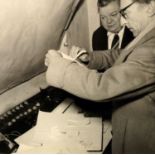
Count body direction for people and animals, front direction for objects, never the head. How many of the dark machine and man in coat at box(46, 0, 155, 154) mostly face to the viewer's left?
1

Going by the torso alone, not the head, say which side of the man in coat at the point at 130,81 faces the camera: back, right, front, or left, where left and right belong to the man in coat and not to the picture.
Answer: left

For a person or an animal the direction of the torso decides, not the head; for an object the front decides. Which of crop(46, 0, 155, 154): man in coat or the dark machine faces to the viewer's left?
the man in coat

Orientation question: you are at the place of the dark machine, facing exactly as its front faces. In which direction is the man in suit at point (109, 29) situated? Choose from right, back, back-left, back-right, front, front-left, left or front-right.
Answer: left

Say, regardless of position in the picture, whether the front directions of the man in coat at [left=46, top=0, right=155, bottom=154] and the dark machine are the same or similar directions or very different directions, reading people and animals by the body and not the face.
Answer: very different directions

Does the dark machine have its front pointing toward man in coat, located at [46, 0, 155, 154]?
yes

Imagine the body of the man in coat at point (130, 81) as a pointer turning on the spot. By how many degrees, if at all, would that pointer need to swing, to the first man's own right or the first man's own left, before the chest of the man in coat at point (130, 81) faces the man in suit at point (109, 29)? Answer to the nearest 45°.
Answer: approximately 90° to the first man's own right

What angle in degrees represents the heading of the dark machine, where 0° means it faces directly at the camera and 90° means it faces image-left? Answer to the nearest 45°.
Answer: approximately 315°

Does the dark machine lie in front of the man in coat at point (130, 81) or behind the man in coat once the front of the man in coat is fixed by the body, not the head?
in front
